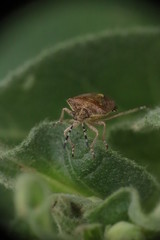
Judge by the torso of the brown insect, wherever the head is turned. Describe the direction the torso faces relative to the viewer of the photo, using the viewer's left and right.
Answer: facing the viewer and to the left of the viewer
